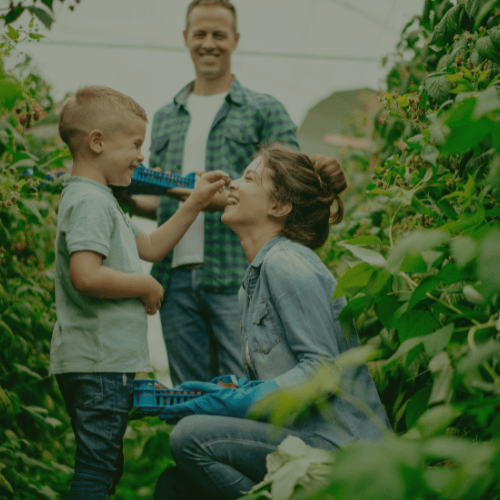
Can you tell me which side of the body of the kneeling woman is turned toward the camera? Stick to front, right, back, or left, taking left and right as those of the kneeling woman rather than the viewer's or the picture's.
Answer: left

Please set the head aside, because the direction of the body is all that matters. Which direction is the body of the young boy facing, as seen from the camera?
to the viewer's right

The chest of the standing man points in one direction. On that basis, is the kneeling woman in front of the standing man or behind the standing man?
in front

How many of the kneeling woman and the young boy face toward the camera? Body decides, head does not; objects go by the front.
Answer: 0

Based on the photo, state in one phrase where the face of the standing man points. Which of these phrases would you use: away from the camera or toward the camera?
toward the camera

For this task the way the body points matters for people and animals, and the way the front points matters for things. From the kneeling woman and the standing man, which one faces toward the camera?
the standing man

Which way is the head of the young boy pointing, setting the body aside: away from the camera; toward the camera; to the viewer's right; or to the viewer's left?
to the viewer's right

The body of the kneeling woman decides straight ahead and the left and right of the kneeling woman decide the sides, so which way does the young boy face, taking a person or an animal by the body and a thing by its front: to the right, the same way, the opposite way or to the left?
the opposite way

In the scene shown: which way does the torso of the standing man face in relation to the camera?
toward the camera

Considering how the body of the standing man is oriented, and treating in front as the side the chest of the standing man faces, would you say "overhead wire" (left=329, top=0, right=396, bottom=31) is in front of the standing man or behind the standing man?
behind

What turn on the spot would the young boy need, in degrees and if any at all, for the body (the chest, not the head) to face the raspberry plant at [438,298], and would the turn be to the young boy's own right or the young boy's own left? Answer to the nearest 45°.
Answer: approximately 45° to the young boy's own right

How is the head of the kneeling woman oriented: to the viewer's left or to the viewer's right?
to the viewer's left

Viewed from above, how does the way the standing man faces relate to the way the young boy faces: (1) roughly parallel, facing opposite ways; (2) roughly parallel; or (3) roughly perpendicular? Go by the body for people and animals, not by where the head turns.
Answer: roughly perpendicular

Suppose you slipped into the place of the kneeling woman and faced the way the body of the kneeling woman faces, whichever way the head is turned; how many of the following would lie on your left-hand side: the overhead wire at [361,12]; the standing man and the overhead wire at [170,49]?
0

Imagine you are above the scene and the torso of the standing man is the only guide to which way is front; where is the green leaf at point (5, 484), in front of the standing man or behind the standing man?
in front
